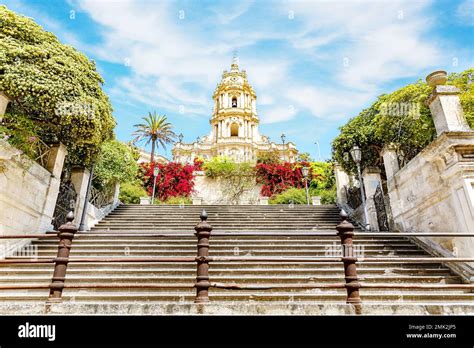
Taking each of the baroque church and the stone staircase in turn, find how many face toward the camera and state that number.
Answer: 2

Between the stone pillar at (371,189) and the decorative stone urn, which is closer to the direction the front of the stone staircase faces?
the decorative stone urn

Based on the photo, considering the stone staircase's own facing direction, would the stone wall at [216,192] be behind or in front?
behind

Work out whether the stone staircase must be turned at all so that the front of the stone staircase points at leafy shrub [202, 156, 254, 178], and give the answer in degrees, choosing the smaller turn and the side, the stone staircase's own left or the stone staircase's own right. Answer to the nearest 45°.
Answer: approximately 180°

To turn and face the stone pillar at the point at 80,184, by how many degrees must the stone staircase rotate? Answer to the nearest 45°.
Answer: approximately 135° to its right

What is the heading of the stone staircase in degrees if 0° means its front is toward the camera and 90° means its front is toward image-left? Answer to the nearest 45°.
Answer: approximately 0°

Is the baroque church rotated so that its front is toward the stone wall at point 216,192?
yes
